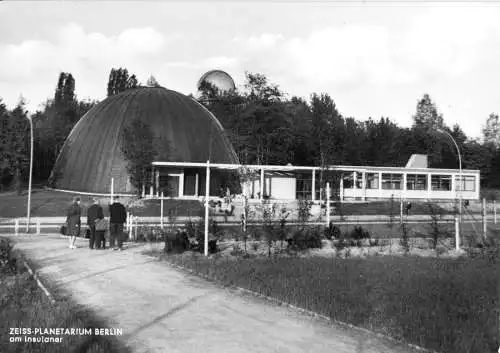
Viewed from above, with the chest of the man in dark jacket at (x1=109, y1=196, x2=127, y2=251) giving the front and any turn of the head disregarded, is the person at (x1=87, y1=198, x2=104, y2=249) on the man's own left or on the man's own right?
on the man's own left

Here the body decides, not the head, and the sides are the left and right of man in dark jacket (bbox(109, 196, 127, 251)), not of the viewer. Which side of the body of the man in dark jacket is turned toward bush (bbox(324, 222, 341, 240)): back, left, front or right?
right

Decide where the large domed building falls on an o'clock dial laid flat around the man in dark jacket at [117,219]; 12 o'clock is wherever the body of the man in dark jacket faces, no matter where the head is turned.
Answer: The large domed building is roughly at 12 o'clock from the man in dark jacket.

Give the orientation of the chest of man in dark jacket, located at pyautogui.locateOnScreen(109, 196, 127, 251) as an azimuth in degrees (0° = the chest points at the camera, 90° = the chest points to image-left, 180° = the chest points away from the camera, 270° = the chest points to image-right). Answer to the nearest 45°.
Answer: approximately 180°

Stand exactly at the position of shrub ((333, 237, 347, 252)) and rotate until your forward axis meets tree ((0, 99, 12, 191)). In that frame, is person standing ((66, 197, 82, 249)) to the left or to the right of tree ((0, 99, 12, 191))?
left

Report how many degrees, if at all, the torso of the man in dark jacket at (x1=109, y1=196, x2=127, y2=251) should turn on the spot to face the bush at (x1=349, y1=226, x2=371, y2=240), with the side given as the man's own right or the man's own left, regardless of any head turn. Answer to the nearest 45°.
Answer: approximately 90° to the man's own right

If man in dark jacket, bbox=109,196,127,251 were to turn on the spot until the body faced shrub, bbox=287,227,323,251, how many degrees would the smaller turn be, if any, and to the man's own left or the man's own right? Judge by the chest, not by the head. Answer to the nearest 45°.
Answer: approximately 90° to the man's own right

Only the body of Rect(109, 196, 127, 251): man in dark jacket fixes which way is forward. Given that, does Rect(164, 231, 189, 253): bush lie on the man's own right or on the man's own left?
on the man's own right

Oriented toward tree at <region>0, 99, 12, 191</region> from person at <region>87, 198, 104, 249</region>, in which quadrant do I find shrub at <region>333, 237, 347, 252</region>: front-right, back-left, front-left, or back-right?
back-right
